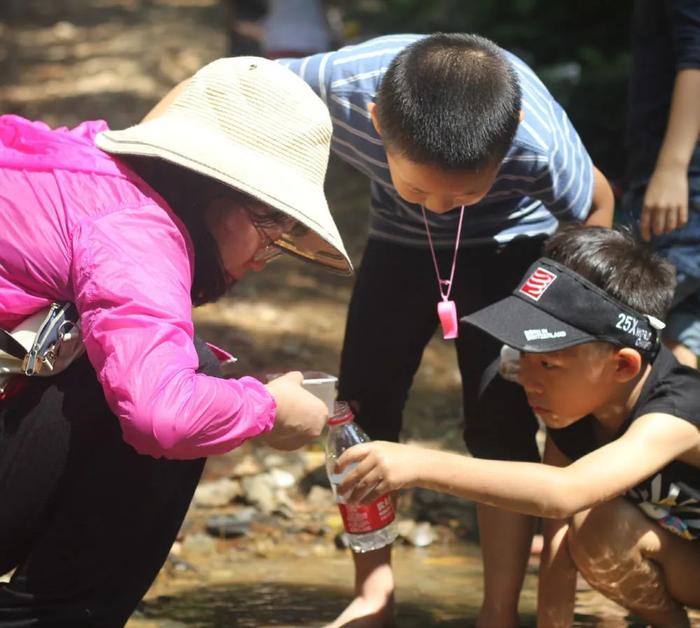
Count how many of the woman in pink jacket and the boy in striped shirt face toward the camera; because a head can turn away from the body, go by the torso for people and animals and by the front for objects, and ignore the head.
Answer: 1

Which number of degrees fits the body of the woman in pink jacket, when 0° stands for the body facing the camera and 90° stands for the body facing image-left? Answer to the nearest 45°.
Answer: approximately 270°

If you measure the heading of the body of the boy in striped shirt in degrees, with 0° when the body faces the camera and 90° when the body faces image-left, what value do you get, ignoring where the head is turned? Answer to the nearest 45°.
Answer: approximately 0°
